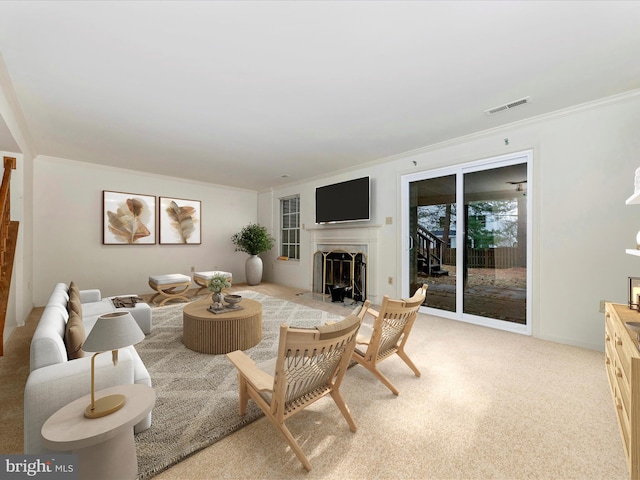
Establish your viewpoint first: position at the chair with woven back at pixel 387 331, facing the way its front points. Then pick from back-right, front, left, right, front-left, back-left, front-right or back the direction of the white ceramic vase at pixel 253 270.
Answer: front

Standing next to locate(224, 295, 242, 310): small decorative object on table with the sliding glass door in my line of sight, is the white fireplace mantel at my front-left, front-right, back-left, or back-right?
front-left

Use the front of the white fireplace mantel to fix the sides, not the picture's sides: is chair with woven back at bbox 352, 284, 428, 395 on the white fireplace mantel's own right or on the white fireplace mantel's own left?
on the white fireplace mantel's own left

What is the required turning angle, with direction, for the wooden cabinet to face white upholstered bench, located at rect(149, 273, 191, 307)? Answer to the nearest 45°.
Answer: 0° — it already faces it

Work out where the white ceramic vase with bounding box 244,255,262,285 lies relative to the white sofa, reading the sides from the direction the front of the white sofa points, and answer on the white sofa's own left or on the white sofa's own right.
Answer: on the white sofa's own left

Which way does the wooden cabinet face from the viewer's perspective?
to the viewer's left

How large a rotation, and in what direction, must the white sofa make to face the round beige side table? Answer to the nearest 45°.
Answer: approximately 90° to its right

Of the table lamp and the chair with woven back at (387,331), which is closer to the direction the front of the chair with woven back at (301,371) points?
the table lamp

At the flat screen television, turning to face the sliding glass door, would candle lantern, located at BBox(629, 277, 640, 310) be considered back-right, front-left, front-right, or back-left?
front-right

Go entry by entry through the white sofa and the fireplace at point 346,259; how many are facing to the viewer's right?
1

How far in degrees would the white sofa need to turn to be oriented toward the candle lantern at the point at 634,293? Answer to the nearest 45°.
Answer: approximately 45° to its right

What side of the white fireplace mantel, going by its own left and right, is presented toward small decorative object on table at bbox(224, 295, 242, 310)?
front

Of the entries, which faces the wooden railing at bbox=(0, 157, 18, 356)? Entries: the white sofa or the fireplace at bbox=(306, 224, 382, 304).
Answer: the fireplace

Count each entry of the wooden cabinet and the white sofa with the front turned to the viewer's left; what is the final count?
1

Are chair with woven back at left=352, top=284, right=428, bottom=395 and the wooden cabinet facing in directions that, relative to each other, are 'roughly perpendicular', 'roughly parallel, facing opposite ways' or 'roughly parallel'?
roughly parallel

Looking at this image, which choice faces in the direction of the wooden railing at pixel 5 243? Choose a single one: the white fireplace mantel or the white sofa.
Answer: the white fireplace mantel

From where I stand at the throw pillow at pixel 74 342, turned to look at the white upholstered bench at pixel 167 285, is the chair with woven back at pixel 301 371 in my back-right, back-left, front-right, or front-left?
back-right

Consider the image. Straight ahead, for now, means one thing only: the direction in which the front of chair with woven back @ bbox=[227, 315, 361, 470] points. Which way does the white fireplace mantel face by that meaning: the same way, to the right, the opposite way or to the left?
to the left

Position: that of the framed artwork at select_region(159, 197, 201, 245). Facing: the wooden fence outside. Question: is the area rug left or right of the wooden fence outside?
right
